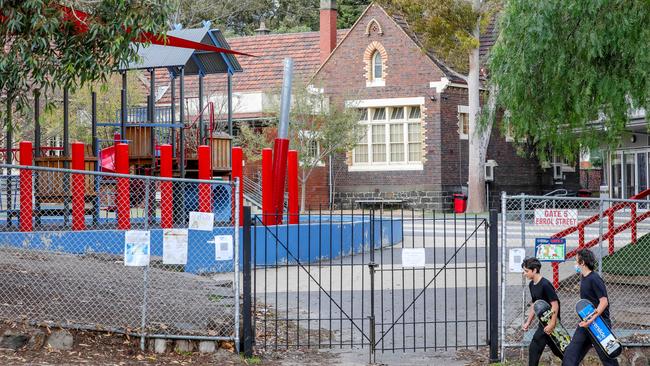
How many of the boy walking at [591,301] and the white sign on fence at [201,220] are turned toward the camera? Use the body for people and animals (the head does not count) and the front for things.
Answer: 1

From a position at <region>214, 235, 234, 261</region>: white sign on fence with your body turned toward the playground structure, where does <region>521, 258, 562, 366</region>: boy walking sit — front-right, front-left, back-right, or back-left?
back-right

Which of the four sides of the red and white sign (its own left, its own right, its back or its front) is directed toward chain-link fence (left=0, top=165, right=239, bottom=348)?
right

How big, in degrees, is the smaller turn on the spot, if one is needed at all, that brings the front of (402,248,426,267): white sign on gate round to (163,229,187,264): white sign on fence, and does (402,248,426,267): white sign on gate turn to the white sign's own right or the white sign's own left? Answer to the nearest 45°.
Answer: approximately 90° to the white sign's own right

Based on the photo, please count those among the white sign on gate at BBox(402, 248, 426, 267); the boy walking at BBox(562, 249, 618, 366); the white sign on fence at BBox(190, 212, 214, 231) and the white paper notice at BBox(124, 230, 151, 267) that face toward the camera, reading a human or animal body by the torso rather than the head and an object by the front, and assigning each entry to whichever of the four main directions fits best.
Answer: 3

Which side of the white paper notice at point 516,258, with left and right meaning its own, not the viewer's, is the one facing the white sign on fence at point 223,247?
right

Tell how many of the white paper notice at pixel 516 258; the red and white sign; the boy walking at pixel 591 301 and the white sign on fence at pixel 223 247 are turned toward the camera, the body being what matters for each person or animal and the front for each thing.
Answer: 3

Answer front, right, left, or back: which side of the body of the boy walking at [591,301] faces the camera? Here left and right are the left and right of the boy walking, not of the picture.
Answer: left

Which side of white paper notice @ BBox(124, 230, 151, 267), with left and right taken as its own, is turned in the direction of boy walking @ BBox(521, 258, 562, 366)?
left

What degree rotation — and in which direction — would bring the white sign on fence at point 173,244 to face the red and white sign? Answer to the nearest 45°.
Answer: approximately 90° to its left
